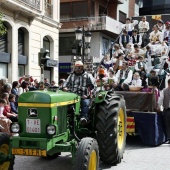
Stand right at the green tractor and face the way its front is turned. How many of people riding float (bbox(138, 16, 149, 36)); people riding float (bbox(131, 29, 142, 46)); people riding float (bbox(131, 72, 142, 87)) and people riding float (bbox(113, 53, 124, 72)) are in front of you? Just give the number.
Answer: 0

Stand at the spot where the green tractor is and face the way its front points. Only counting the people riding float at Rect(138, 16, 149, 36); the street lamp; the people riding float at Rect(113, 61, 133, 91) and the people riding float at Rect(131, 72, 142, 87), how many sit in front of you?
0

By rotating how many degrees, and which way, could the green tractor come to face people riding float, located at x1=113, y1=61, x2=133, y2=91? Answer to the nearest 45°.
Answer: approximately 135° to its right

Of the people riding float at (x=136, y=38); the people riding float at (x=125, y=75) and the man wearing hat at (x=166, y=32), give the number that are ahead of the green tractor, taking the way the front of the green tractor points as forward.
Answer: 0

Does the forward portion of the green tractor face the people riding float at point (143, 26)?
no

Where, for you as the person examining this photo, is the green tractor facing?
facing the viewer and to the left of the viewer

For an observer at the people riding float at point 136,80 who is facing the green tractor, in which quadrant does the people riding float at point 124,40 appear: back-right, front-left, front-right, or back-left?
back-right

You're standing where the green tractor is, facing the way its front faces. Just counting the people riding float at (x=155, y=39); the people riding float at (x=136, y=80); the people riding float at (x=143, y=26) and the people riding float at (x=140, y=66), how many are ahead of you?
0

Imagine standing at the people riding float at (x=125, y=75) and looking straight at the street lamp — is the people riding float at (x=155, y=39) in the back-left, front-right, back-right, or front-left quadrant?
front-right

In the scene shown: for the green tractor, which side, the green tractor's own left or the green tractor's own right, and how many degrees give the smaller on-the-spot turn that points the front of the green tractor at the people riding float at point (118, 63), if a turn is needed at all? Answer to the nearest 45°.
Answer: approximately 135° to the green tractor's own right

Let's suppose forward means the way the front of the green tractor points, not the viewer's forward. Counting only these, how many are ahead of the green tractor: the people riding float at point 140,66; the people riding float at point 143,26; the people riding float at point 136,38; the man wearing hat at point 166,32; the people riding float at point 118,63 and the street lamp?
0

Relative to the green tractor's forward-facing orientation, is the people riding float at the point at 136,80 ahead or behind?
behind

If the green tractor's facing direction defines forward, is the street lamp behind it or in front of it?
behind

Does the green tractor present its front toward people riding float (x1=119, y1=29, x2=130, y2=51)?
no

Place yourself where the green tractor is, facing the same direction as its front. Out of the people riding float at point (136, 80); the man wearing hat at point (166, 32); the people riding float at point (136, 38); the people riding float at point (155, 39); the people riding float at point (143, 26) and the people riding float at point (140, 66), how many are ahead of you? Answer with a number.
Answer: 0

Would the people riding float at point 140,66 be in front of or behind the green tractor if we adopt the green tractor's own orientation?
behind

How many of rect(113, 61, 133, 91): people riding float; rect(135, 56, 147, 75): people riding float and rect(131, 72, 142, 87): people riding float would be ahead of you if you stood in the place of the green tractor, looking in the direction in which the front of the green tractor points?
0

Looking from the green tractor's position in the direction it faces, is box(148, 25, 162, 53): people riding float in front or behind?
behind
